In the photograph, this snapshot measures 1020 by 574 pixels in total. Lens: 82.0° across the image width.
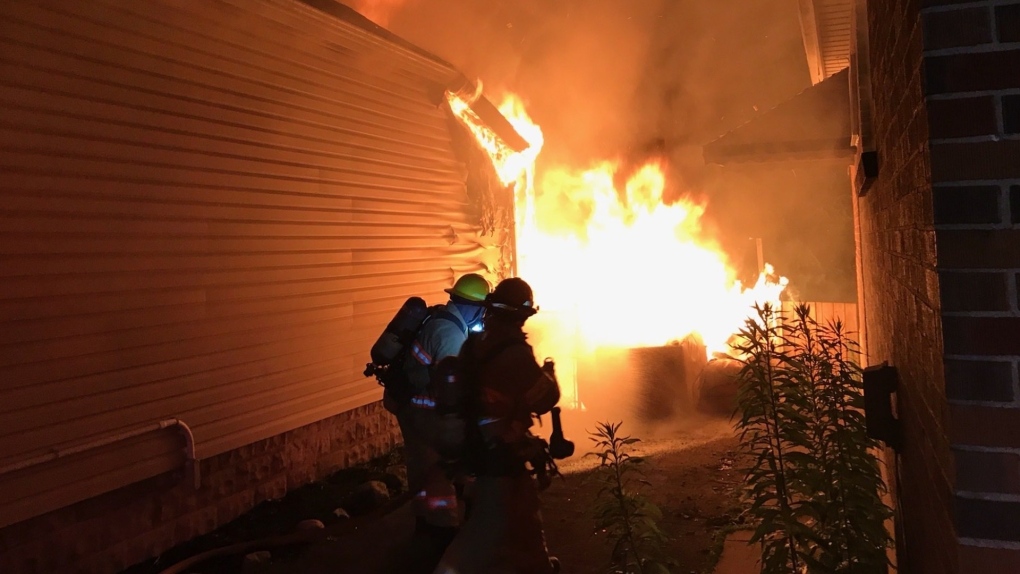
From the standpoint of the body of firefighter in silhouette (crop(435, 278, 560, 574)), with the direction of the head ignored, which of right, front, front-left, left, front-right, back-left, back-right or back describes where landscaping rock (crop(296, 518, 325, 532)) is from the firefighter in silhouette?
left

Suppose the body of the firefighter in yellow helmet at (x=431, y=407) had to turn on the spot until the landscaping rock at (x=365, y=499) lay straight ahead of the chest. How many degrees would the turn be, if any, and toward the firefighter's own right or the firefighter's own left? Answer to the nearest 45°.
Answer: approximately 135° to the firefighter's own left

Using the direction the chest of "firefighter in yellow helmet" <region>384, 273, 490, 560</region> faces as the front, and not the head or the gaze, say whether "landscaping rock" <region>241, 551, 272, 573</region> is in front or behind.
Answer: behind

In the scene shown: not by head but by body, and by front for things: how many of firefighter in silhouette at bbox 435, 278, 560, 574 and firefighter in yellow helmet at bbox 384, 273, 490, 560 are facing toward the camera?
0

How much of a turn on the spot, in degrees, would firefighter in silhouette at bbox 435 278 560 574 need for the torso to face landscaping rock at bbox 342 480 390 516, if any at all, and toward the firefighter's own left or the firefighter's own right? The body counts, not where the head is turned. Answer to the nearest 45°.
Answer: approximately 90° to the firefighter's own left

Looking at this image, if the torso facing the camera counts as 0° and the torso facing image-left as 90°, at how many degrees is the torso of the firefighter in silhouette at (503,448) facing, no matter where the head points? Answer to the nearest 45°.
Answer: approximately 225°

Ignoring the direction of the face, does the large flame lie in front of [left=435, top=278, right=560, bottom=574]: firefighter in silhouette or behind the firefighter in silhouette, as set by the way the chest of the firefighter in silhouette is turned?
in front

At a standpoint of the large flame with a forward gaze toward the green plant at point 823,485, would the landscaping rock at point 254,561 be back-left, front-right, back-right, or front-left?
front-right
